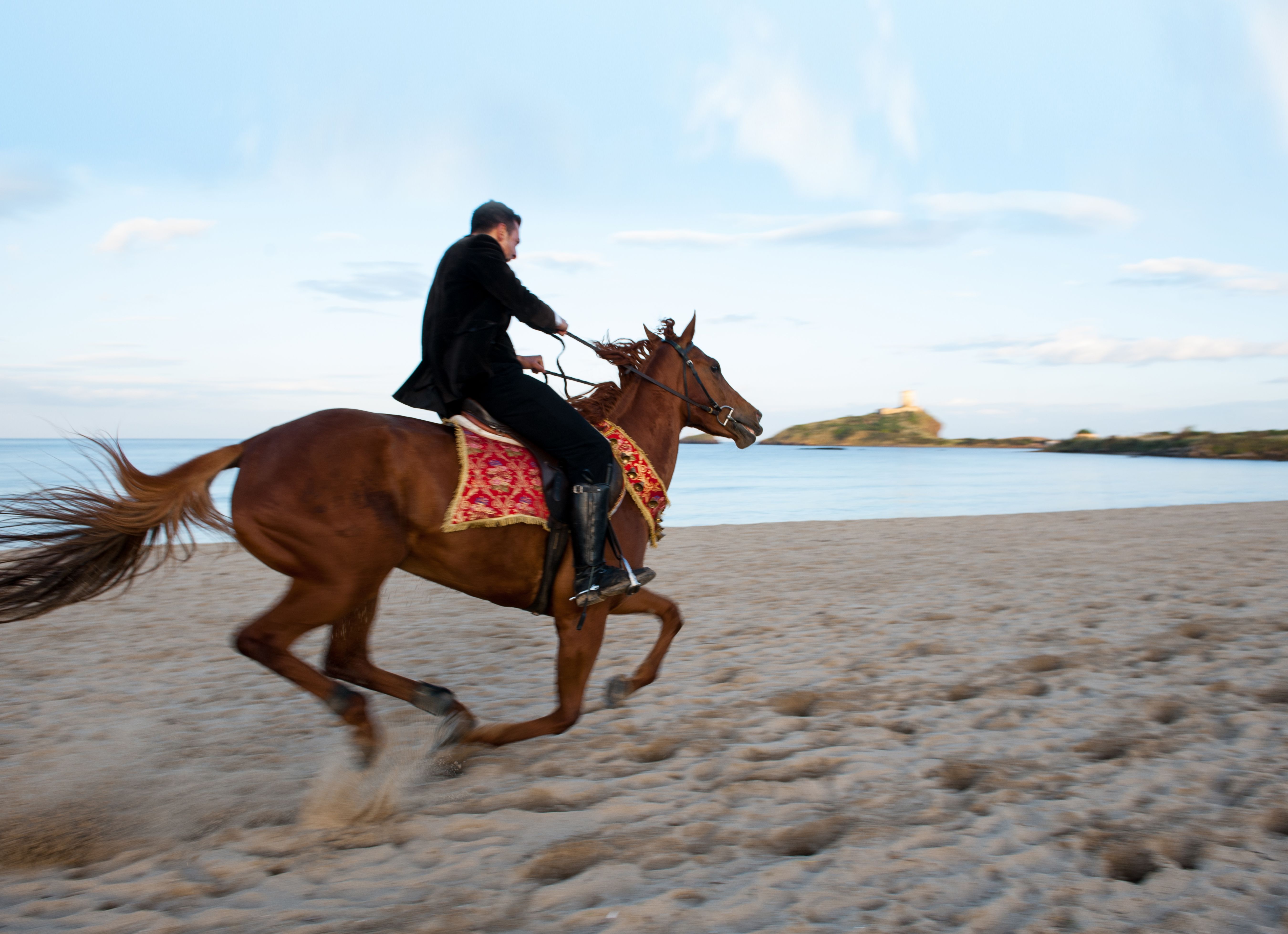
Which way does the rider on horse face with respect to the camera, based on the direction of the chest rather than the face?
to the viewer's right

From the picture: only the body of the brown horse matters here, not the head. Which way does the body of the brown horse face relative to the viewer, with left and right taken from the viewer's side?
facing to the right of the viewer
